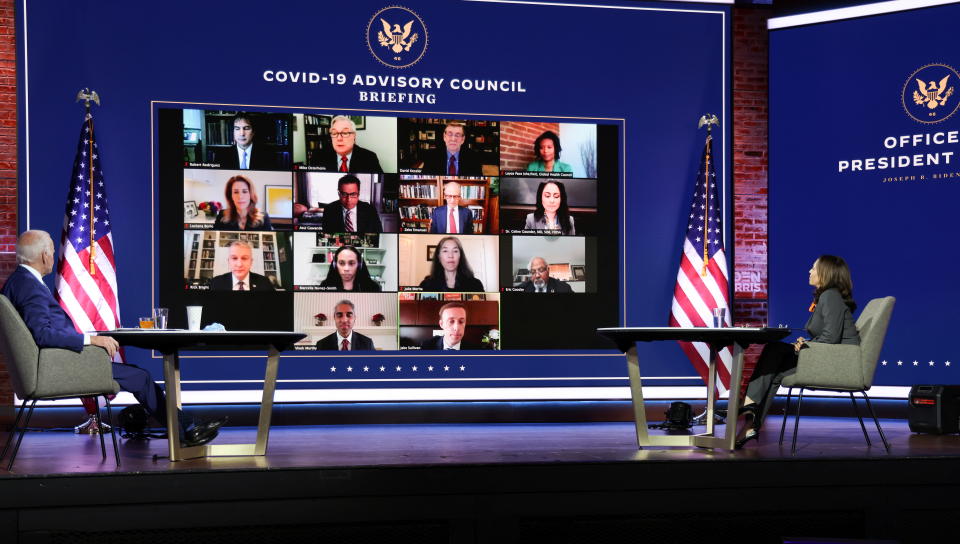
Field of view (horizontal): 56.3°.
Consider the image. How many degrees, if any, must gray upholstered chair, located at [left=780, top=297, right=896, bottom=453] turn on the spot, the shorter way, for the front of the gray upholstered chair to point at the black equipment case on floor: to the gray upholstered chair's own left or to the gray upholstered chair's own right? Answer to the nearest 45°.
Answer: approximately 135° to the gray upholstered chair's own right

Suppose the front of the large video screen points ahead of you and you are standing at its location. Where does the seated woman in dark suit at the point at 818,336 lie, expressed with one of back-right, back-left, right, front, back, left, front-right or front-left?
front-left

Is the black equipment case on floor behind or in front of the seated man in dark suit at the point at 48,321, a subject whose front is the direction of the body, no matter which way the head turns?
in front

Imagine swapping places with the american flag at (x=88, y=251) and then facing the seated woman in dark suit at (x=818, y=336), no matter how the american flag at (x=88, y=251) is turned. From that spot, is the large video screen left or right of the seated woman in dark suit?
left

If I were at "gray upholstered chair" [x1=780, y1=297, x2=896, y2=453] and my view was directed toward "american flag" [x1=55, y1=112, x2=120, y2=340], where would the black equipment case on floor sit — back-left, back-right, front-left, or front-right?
back-right

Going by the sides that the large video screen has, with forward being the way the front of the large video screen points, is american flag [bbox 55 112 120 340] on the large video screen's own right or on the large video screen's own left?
on the large video screen's own right

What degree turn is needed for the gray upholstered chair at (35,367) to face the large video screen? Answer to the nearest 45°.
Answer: approximately 45° to its left

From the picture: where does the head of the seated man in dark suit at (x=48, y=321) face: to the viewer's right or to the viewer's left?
to the viewer's right

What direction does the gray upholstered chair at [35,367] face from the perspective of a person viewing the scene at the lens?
facing to the right of the viewer

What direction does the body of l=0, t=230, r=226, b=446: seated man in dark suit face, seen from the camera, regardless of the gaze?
to the viewer's right

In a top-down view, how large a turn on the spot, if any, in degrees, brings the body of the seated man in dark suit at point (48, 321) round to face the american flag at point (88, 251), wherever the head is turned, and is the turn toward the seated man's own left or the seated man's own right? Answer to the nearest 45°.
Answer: approximately 90° to the seated man's own left

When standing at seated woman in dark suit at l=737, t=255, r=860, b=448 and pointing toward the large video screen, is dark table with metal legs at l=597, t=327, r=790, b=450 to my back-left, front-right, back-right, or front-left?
front-left

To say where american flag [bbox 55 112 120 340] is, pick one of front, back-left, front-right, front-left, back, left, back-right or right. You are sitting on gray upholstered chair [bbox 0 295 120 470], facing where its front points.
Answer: left

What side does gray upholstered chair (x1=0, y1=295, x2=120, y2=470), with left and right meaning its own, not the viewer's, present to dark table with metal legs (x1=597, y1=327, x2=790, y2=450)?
front

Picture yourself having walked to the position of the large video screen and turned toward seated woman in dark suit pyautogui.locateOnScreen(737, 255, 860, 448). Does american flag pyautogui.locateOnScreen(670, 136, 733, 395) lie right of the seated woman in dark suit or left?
left

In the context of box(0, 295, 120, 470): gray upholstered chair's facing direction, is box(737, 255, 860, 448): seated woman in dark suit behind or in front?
in front

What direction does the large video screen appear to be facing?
toward the camera

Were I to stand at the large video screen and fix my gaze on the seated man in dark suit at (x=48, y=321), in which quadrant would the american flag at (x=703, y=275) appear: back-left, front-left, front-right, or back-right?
back-left
